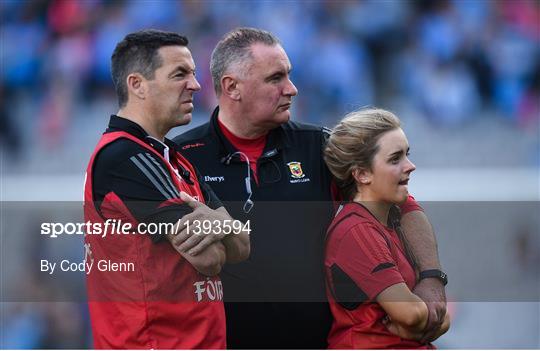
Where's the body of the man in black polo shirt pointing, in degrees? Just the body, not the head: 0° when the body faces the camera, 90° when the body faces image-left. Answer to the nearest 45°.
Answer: approximately 0°

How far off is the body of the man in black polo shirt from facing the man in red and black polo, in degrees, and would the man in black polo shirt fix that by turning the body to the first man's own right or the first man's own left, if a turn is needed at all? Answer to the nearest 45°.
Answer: approximately 45° to the first man's own right

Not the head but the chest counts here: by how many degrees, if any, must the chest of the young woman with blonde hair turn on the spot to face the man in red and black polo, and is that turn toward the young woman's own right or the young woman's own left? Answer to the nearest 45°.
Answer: approximately 135° to the young woman's own right
